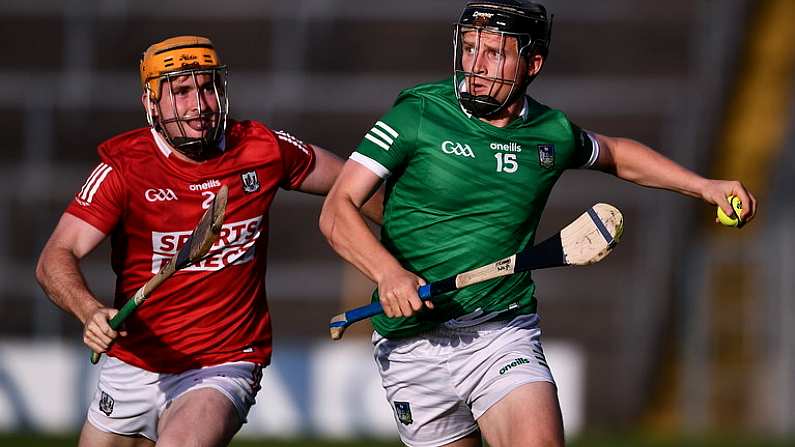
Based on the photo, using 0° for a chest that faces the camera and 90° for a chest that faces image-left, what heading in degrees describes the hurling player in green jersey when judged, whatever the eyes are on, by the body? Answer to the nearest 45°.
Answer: approximately 0°

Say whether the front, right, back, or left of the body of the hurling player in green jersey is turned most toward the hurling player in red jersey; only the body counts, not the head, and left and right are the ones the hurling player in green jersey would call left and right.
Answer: right

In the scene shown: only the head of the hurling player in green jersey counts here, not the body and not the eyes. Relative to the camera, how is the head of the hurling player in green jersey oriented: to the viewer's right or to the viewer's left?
to the viewer's left

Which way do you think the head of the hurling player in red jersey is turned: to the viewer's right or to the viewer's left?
to the viewer's right
